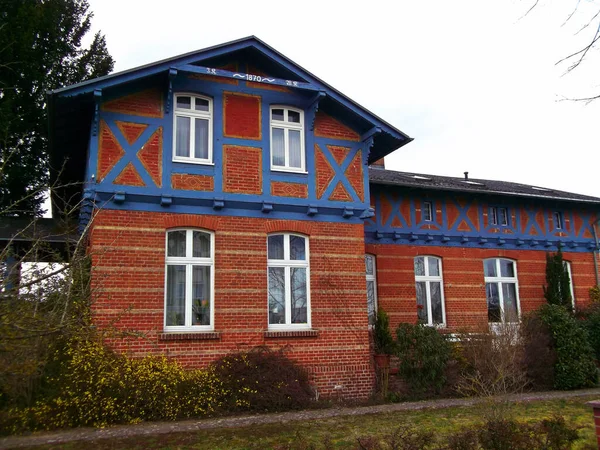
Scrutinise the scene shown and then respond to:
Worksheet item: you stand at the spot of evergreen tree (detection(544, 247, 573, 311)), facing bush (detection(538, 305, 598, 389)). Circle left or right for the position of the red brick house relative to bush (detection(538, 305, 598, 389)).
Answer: right

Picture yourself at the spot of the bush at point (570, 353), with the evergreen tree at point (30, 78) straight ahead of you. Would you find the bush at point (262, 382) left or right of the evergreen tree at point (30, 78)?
left

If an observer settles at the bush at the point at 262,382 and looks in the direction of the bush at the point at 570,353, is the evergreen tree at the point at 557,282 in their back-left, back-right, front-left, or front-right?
front-left

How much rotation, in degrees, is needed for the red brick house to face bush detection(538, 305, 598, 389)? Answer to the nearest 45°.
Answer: approximately 90° to its left

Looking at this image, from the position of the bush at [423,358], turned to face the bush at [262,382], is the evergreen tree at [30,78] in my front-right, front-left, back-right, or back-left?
front-right

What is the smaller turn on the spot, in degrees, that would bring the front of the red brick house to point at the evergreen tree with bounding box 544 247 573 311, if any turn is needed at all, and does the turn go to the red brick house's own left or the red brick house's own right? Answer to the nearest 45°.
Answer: approximately 135° to the red brick house's own left

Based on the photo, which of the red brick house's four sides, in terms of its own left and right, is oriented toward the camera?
front

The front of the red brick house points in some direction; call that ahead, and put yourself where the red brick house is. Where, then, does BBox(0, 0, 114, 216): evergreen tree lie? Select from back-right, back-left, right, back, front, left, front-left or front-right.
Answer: back-right

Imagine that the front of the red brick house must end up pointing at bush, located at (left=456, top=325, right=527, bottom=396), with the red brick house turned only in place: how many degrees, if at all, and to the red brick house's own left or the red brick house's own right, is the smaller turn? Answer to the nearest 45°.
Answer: approximately 90° to the red brick house's own left
